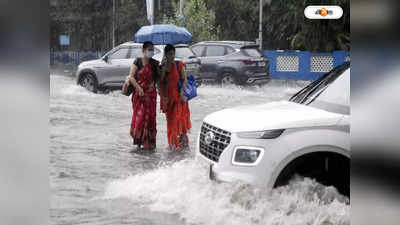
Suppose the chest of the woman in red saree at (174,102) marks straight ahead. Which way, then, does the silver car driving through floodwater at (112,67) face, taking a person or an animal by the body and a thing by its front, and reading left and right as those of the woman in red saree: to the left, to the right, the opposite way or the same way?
to the right

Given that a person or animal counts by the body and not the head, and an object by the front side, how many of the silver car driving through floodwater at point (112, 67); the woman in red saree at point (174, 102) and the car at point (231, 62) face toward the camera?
1

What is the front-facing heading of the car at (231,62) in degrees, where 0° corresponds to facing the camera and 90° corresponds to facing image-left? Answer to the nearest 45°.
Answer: approximately 135°

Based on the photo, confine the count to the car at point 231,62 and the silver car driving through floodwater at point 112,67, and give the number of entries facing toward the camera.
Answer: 0

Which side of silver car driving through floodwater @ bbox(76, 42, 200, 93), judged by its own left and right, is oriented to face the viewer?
left

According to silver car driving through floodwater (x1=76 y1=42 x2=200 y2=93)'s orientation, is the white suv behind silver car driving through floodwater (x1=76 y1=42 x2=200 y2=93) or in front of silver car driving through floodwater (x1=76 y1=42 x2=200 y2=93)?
behind

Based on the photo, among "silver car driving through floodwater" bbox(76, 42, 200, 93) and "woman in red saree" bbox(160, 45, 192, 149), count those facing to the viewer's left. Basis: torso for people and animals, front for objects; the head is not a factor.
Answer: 1

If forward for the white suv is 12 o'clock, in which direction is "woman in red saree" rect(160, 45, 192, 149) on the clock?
The woman in red saree is roughly at 3 o'clock from the white suv.

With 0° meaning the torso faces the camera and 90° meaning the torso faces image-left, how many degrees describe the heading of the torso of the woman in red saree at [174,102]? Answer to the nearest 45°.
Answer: approximately 0°

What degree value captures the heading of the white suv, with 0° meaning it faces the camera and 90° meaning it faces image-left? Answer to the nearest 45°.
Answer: approximately 45°
